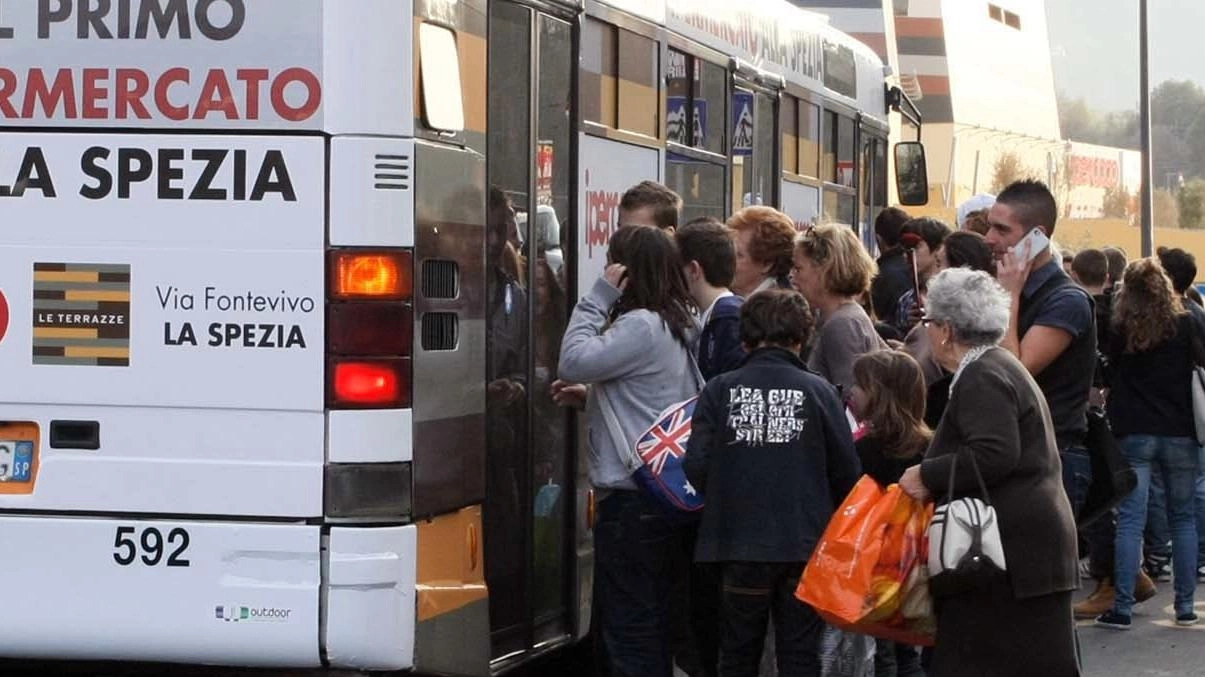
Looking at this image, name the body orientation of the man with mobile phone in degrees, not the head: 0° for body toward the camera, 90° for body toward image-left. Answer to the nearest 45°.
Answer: approximately 90°

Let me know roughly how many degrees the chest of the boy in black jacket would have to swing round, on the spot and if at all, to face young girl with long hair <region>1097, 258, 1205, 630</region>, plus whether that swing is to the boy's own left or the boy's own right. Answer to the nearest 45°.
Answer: approximately 45° to the boy's own right

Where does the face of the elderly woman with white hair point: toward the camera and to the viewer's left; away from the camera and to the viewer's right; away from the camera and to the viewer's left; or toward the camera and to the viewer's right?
away from the camera and to the viewer's left

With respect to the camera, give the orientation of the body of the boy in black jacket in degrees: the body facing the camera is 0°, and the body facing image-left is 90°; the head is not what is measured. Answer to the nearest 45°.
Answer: approximately 180°

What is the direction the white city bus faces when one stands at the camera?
facing away from the viewer and to the right of the viewer

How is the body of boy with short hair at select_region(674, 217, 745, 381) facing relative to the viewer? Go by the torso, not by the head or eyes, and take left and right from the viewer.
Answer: facing away from the viewer and to the left of the viewer

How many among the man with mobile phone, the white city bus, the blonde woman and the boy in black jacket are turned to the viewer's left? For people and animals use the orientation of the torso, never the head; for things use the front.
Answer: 2

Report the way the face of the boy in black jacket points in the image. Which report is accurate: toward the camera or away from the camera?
away from the camera

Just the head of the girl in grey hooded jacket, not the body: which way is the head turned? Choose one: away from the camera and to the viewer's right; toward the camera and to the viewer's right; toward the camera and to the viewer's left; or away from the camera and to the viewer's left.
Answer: away from the camera and to the viewer's left

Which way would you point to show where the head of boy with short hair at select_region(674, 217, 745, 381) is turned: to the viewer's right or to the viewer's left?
to the viewer's left

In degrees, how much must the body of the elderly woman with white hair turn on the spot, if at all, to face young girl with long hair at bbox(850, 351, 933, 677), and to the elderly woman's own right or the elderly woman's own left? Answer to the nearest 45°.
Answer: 0° — they already face them

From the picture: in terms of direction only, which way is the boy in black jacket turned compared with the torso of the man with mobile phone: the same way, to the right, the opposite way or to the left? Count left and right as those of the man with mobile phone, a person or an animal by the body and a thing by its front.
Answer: to the right
